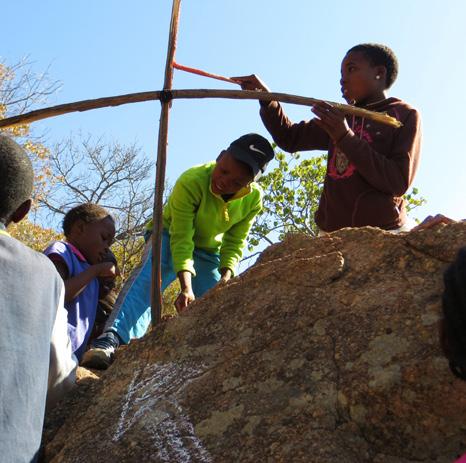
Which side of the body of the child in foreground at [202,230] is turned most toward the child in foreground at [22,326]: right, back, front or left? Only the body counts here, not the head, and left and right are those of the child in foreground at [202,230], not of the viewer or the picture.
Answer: front

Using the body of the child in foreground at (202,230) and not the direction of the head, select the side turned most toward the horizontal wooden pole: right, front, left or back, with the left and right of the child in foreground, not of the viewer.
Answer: front

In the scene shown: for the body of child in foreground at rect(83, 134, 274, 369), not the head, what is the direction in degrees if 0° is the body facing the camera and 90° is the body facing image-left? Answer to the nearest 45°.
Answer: approximately 0°
